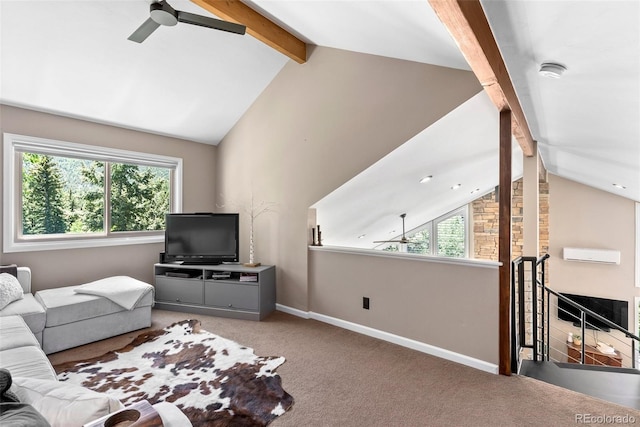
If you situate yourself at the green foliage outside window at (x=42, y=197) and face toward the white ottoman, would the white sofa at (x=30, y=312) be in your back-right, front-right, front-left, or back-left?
front-right

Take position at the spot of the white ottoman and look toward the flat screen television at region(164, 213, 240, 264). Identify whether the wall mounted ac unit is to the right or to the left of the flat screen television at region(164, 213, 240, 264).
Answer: right

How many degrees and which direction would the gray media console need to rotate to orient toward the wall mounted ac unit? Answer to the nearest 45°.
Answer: approximately 135° to its left

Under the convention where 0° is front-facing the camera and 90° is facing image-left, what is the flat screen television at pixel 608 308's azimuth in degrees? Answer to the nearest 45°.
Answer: approximately 45°

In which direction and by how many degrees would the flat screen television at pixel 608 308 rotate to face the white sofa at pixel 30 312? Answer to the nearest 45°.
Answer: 0° — it already faces it

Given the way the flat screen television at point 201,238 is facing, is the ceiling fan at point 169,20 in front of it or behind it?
in front

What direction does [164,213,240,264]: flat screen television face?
toward the camera

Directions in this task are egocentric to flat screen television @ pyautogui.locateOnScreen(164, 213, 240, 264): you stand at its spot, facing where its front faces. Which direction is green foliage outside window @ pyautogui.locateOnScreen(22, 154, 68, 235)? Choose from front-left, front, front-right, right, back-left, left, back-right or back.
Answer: right

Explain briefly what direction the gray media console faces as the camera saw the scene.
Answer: facing the viewer and to the left of the viewer

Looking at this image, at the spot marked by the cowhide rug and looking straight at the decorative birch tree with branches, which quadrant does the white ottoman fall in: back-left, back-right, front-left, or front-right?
front-left

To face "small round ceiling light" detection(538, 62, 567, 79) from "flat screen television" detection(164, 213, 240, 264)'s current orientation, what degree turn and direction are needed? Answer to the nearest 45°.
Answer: approximately 45° to its left
